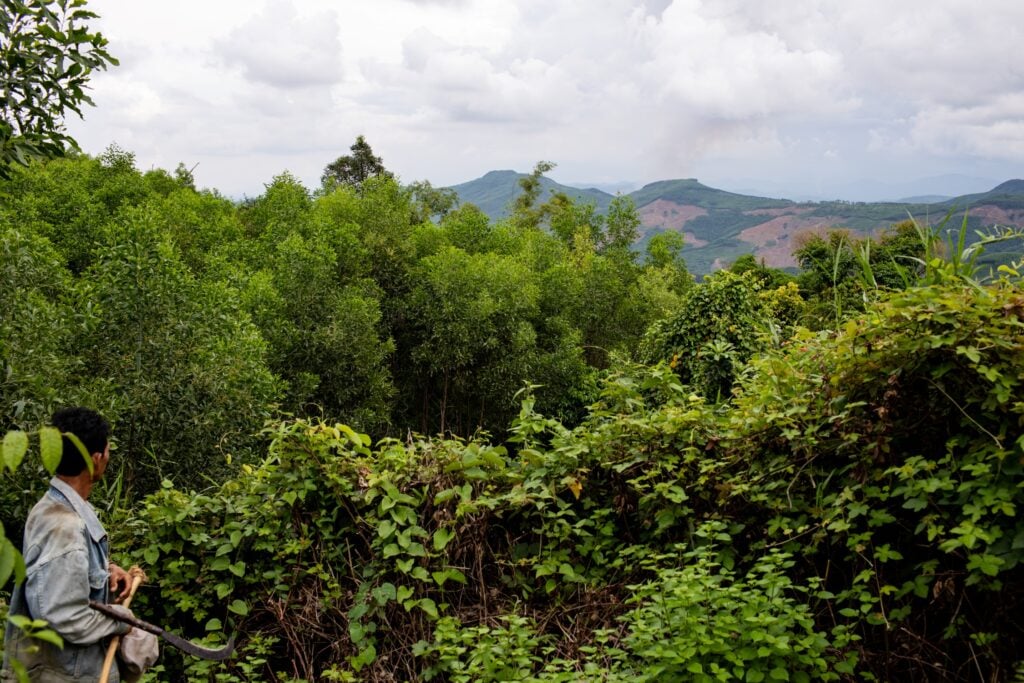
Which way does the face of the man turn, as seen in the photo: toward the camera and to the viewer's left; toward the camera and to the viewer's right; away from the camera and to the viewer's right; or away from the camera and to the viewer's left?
away from the camera and to the viewer's right

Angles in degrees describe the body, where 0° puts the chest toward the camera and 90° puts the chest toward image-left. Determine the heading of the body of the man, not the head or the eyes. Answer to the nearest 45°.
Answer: approximately 270°

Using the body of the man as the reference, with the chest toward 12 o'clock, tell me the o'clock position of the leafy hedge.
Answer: The leafy hedge is roughly at 12 o'clock from the man.
